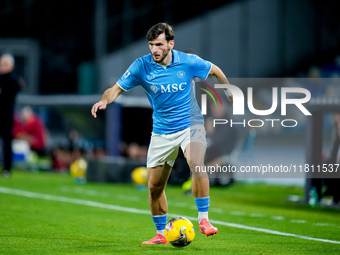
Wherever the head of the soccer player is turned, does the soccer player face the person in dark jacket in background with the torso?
no

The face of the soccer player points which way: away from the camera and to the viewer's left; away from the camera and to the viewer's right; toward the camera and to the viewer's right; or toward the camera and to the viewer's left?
toward the camera and to the viewer's left

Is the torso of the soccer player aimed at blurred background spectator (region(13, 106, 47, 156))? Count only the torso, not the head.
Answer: no

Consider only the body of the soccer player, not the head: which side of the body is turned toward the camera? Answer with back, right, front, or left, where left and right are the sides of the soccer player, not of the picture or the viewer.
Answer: front
